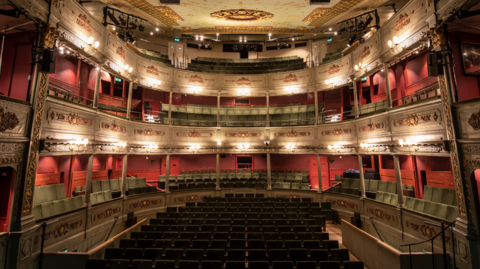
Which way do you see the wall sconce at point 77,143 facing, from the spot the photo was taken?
facing the viewer and to the right of the viewer

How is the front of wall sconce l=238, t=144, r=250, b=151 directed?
toward the camera

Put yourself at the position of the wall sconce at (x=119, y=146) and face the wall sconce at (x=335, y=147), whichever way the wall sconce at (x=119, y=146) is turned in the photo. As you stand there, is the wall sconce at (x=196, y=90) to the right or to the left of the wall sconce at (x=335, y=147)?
left

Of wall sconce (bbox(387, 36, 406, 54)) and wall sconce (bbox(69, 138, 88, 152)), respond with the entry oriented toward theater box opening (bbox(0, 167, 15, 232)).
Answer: wall sconce (bbox(387, 36, 406, 54))

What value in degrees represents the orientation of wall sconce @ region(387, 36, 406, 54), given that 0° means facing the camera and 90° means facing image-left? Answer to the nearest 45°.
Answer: approximately 45°

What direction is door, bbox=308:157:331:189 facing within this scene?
toward the camera

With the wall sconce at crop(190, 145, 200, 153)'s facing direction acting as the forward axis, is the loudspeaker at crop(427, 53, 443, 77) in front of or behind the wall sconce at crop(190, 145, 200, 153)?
in front

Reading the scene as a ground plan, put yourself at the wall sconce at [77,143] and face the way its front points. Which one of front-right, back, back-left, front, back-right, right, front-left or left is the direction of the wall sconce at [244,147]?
front-left

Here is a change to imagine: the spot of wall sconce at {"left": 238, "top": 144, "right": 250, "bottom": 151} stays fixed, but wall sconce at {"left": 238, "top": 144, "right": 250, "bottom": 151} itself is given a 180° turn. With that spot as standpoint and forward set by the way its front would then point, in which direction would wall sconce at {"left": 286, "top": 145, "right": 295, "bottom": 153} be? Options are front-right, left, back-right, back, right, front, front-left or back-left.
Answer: right

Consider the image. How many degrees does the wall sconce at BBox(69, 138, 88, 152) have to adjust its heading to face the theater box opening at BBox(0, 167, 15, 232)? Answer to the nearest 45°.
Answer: approximately 135° to its right

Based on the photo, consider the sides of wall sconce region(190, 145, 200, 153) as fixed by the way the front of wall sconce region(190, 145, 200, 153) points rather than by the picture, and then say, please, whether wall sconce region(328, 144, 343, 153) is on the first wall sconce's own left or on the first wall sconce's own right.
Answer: on the first wall sconce's own left

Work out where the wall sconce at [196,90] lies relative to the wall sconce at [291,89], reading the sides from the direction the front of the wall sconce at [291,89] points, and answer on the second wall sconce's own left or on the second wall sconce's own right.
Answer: on the second wall sconce's own right

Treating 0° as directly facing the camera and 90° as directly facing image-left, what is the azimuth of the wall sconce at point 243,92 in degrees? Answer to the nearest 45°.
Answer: approximately 0°
